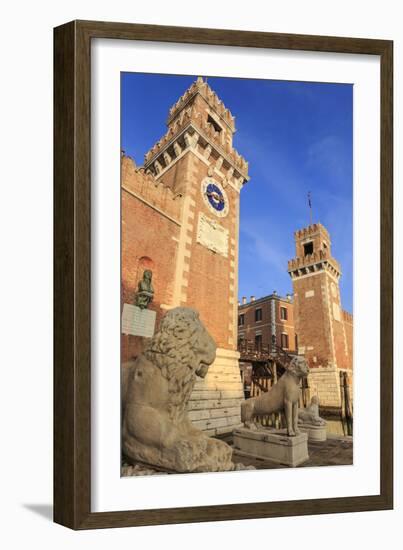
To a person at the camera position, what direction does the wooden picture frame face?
facing the viewer and to the right of the viewer
